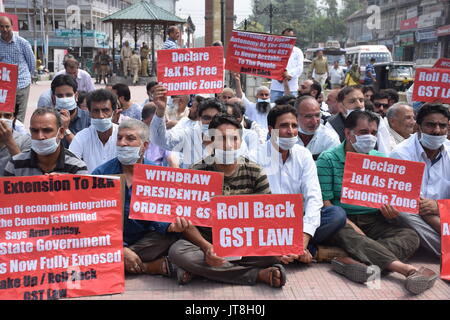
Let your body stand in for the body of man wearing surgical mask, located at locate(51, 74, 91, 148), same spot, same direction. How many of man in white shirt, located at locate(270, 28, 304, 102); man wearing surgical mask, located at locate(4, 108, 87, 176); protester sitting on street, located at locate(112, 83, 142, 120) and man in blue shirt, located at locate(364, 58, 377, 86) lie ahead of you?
1

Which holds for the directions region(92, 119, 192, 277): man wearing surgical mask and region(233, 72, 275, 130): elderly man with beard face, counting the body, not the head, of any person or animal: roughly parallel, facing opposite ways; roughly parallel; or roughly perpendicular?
roughly parallel

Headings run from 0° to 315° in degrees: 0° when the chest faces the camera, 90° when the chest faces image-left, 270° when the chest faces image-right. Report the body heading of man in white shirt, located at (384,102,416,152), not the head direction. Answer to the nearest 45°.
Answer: approximately 315°

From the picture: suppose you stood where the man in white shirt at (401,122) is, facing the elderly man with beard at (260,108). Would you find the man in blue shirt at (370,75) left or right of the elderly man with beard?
right

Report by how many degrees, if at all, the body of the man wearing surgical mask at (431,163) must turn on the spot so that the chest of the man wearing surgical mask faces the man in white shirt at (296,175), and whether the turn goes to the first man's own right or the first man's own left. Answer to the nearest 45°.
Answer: approximately 45° to the first man's own right

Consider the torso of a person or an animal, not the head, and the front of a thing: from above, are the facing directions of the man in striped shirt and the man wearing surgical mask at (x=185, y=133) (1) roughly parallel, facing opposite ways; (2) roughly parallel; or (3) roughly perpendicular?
roughly parallel

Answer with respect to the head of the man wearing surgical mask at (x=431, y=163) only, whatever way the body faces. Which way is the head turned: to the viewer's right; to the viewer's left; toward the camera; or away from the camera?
toward the camera

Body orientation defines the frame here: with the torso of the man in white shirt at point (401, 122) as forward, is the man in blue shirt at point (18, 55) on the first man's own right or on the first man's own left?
on the first man's own right

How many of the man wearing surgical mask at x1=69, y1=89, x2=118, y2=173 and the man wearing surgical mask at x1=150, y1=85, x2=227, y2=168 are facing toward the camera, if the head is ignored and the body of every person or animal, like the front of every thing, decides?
2

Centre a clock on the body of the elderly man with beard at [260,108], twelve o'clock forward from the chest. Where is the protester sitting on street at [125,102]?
The protester sitting on street is roughly at 2 o'clock from the elderly man with beard.

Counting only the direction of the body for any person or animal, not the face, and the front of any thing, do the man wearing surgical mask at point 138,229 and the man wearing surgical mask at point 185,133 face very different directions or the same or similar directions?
same or similar directions

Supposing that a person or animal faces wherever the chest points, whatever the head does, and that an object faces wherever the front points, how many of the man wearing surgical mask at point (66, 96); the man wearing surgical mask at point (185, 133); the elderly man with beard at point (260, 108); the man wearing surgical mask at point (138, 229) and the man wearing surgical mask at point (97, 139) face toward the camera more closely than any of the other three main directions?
5

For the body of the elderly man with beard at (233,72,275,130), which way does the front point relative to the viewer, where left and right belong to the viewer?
facing the viewer

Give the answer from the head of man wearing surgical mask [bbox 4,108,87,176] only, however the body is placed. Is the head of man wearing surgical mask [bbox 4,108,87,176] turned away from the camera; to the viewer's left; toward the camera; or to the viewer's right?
toward the camera

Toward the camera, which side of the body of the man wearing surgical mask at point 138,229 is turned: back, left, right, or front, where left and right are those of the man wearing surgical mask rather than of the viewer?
front

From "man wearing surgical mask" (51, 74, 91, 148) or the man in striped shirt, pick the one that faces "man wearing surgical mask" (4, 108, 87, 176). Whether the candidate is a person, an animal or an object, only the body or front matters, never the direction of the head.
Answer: "man wearing surgical mask" (51, 74, 91, 148)
